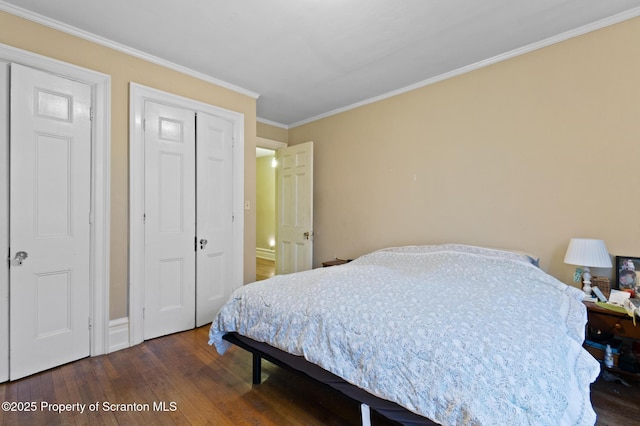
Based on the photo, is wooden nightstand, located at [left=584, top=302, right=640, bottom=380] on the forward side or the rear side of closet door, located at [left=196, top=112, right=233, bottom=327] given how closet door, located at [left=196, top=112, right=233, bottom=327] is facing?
on the forward side

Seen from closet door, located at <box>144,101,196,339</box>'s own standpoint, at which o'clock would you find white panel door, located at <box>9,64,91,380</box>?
The white panel door is roughly at 4 o'clock from the closet door.

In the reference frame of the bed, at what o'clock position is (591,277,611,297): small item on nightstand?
The small item on nightstand is roughly at 6 o'clock from the bed.

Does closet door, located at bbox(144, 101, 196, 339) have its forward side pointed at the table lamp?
yes

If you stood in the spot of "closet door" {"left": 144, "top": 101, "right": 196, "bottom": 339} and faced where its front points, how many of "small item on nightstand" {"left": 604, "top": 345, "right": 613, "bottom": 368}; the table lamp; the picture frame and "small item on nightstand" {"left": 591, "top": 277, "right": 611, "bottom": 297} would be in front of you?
4

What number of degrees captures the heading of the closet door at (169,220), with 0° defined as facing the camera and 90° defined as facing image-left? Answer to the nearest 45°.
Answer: approximately 315°

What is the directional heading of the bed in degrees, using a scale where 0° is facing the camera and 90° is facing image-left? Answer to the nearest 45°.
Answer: approximately 45°

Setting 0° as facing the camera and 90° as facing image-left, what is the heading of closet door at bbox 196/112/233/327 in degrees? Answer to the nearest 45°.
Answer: approximately 315°

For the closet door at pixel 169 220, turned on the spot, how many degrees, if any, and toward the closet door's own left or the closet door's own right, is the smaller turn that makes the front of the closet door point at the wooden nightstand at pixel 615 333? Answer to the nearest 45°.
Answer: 0° — it already faces it

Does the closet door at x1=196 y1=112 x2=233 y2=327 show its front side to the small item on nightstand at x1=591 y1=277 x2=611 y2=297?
yes

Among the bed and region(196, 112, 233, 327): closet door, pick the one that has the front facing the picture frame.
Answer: the closet door

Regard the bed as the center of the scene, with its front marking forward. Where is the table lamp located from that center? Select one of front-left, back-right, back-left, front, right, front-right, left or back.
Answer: back

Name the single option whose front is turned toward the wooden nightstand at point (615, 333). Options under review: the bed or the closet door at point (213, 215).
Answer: the closet door

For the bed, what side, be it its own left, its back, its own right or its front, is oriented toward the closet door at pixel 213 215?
right
